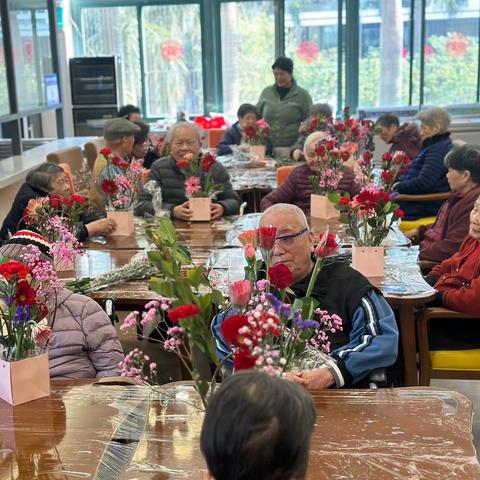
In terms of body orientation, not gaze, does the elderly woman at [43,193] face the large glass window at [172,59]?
no

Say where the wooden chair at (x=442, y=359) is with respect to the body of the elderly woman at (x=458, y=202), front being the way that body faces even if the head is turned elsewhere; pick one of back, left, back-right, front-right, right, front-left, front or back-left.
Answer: left

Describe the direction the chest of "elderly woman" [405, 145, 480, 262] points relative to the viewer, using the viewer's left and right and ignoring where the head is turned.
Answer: facing to the left of the viewer

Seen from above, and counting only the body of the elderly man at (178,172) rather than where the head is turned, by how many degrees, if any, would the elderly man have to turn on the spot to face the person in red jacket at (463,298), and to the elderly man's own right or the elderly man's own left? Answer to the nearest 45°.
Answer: approximately 45° to the elderly man's own left

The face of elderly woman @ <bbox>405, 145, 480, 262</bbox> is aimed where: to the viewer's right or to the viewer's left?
to the viewer's left

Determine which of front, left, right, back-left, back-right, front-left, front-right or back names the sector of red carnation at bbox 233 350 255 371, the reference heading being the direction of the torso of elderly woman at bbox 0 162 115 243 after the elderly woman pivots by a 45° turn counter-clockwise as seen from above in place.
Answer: back-right

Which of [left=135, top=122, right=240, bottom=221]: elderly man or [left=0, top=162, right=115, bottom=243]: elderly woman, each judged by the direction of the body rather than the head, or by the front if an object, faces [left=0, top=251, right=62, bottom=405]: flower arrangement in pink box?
the elderly man

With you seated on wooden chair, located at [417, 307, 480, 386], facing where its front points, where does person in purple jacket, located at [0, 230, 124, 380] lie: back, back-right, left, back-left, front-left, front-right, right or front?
front-left

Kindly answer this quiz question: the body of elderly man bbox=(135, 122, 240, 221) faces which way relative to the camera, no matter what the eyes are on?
toward the camera

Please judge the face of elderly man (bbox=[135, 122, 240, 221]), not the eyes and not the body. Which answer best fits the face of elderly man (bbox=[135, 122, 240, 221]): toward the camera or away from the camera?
toward the camera

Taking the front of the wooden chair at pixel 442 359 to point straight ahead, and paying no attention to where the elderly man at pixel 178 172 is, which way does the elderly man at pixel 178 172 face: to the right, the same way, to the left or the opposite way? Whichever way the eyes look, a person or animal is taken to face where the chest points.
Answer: to the left

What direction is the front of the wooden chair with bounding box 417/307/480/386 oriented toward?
to the viewer's left

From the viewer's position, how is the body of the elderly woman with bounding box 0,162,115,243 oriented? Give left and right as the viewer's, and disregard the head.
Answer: facing to the right of the viewer
